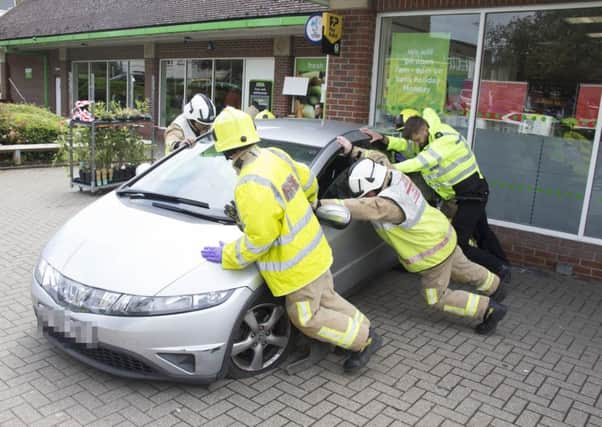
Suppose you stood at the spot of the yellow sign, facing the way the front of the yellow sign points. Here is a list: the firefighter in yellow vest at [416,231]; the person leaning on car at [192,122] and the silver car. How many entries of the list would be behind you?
0

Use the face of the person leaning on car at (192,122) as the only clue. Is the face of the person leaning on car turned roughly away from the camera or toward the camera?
toward the camera

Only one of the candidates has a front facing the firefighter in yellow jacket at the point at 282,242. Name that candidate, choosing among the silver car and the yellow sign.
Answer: the yellow sign

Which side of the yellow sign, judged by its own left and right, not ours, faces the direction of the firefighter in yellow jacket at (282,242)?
front

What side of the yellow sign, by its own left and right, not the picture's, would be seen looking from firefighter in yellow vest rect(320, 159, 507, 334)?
front

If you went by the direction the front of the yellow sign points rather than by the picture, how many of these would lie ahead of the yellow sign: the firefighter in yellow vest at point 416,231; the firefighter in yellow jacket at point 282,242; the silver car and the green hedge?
3

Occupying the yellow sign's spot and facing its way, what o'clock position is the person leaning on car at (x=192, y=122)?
The person leaning on car is roughly at 1 o'clock from the yellow sign.

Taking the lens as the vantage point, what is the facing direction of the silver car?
facing the viewer and to the left of the viewer

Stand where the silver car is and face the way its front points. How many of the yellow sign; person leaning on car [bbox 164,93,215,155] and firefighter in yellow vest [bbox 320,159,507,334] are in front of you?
0

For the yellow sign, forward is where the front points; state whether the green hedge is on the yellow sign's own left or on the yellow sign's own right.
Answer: on the yellow sign's own right

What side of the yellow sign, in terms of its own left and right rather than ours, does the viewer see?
front

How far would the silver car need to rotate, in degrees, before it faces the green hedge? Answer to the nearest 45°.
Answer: approximately 135° to its right

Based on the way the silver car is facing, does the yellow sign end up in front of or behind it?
behind

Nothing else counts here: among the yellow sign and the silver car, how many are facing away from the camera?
0

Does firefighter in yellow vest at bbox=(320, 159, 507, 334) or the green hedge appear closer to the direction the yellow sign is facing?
the firefighter in yellow vest
